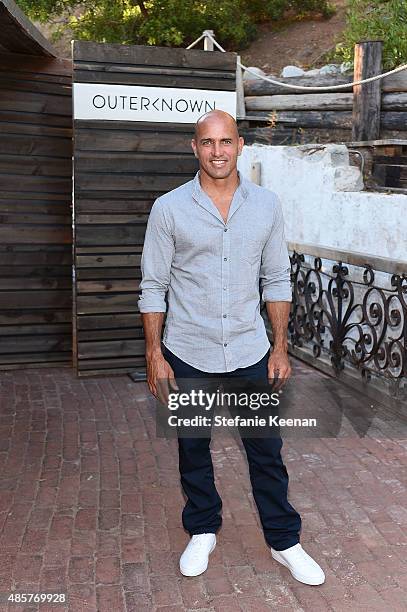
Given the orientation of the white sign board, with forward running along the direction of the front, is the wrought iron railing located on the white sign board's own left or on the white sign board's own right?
on the white sign board's own left

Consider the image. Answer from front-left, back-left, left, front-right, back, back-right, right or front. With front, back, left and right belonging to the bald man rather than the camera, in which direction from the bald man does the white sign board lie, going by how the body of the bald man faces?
back

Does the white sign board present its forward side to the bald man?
yes

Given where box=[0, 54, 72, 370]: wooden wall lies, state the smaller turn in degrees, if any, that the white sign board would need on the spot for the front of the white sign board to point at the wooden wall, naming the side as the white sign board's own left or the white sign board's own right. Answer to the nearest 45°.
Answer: approximately 135° to the white sign board's own right

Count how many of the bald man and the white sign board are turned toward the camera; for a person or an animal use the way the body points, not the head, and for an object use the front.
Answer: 2

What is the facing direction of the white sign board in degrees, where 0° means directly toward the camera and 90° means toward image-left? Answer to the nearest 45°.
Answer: approximately 0°

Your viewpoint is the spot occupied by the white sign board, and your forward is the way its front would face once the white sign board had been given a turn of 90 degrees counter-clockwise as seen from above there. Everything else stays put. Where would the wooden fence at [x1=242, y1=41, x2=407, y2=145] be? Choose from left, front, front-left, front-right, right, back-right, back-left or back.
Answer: front-left

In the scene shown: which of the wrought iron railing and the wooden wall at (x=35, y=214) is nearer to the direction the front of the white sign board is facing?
the wrought iron railing

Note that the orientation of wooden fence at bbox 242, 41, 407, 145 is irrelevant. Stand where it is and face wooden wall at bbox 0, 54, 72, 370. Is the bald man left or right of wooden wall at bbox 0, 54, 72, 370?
left

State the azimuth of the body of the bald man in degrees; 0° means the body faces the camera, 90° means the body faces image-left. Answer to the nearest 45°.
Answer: approximately 0°

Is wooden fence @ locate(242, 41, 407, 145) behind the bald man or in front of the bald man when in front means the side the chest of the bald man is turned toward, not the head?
behind
